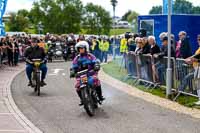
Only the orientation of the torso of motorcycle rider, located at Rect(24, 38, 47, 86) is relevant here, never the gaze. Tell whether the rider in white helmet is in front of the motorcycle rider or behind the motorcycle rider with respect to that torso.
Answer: in front

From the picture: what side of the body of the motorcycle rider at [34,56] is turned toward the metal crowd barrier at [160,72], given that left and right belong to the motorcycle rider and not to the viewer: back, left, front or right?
left

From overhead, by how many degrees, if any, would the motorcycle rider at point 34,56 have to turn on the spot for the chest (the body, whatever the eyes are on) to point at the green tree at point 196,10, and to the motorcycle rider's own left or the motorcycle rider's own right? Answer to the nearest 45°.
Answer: approximately 135° to the motorcycle rider's own left

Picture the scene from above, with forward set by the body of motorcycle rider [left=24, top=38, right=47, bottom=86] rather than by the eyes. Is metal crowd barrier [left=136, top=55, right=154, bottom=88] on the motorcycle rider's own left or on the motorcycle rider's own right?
on the motorcycle rider's own left

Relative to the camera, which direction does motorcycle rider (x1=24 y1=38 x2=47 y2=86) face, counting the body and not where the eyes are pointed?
toward the camera

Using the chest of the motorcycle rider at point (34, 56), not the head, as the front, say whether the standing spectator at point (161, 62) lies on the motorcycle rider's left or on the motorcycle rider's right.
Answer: on the motorcycle rider's left

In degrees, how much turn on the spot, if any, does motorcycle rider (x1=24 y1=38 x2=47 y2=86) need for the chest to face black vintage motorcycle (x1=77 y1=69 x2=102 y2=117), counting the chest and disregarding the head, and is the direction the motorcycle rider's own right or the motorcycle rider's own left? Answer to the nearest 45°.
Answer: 0° — they already face it

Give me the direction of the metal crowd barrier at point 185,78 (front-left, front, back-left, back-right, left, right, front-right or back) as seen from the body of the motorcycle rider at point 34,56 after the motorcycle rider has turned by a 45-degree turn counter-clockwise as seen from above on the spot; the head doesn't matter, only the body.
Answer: front
